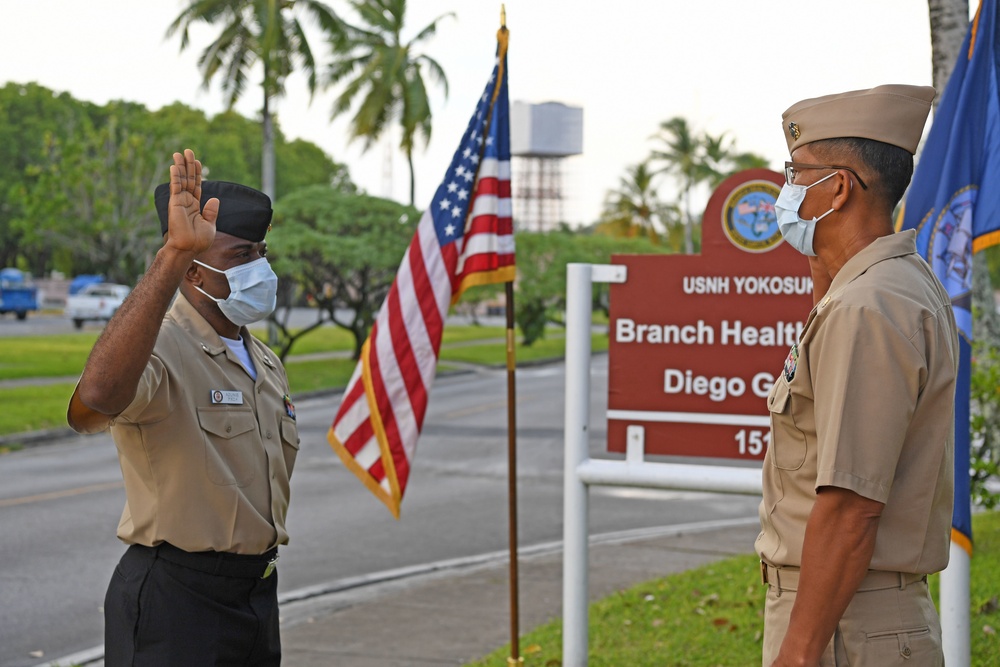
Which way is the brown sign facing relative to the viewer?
toward the camera

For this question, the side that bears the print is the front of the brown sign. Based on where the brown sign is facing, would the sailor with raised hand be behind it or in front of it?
in front

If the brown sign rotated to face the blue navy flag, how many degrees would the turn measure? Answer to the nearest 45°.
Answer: approximately 45° to its left

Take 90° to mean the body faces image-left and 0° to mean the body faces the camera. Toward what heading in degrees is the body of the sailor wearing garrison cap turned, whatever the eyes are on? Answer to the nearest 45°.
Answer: approximately 90°

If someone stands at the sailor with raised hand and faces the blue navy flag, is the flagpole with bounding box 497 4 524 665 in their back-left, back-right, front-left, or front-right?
front-left

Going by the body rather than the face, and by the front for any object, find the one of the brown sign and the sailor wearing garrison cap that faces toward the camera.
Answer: the brown sign

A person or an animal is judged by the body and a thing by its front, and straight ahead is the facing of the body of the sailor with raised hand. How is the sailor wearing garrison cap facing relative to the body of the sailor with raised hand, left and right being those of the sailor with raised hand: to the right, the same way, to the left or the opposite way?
the opposite way

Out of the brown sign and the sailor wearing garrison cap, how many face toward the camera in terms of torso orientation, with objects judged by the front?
1

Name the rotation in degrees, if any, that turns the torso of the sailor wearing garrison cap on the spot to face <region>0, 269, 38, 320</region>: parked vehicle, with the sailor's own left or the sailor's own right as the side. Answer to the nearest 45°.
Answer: approximately 45° to the sailor's own right

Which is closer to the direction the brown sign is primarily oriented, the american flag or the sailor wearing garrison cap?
the sailor wearing garrison cap

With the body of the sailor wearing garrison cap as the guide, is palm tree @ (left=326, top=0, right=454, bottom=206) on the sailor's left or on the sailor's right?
on the sailor's right

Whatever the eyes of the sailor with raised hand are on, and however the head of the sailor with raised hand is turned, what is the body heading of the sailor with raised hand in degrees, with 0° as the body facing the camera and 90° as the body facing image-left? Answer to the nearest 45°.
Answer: approximately 315°

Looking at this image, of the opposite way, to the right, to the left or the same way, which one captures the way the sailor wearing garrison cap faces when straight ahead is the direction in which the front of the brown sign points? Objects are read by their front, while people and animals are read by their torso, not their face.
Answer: to the right

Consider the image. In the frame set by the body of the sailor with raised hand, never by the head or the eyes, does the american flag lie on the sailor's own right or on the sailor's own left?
on the sailor's own left

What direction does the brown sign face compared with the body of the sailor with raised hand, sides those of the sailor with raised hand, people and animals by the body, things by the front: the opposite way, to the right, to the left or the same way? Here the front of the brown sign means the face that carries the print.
to the right

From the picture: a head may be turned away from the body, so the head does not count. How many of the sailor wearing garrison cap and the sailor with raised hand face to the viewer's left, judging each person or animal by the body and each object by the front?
1

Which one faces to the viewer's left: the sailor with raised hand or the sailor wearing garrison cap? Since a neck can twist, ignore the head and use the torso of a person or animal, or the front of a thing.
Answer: the sailor wearing garrison cap
